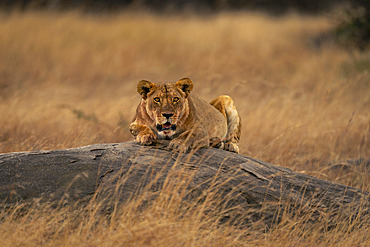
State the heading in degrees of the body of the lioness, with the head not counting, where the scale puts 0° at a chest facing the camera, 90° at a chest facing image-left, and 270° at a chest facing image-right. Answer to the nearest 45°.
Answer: approximately 45°
